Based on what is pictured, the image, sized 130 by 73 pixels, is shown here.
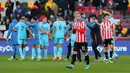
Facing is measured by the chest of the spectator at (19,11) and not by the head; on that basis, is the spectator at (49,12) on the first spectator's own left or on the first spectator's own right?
on the first spectator's own left

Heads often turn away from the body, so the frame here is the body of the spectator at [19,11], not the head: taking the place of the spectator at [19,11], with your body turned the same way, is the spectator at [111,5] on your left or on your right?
on your left

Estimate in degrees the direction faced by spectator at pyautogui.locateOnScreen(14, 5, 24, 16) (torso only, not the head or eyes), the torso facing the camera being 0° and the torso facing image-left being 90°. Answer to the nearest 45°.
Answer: approximately 0°

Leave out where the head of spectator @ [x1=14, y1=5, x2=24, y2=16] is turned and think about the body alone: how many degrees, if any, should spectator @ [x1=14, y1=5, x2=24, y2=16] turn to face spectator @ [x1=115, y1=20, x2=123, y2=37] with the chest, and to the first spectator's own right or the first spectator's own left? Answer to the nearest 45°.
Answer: approximately 45° to the first spectator's own left

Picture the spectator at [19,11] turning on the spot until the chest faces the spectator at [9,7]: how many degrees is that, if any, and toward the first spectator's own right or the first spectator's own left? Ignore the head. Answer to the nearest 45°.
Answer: approximately 135° to the first spectator's own right

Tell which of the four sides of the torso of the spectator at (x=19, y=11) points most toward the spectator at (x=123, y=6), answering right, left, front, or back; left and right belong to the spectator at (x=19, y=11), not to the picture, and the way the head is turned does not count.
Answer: left

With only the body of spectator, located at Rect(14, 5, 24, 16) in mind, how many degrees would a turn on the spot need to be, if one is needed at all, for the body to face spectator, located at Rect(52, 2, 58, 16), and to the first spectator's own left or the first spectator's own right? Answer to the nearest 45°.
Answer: approximately 90° to the first spectator's own left

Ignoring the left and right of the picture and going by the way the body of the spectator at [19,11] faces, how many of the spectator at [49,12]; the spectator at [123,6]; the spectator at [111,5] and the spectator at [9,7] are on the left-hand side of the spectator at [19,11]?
3
